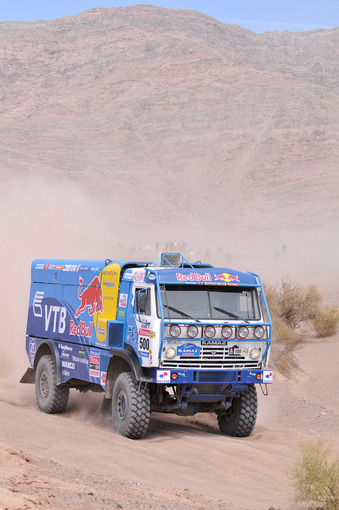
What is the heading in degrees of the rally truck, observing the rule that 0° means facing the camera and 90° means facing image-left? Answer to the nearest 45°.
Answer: approximately 315°
